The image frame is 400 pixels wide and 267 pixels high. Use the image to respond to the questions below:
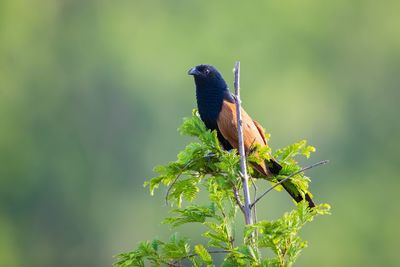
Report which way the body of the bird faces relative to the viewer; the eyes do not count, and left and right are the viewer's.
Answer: facing to the left of the viewer

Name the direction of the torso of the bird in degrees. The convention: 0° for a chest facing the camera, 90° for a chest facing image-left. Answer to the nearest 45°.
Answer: approximately 90°
